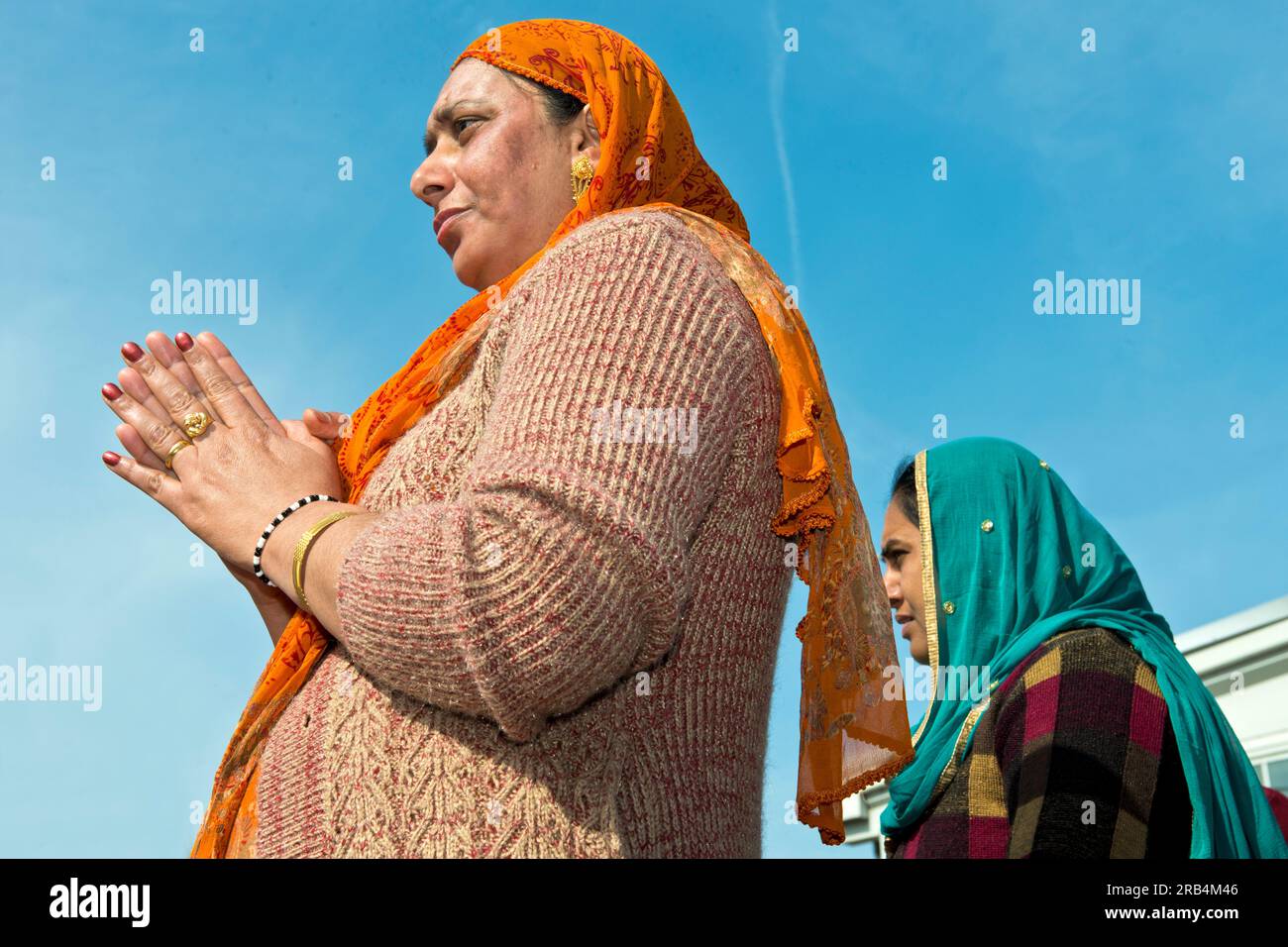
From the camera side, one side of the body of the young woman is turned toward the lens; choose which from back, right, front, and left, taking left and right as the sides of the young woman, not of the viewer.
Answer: left

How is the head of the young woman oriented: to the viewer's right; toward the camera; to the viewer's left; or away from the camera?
to the viewer's left
